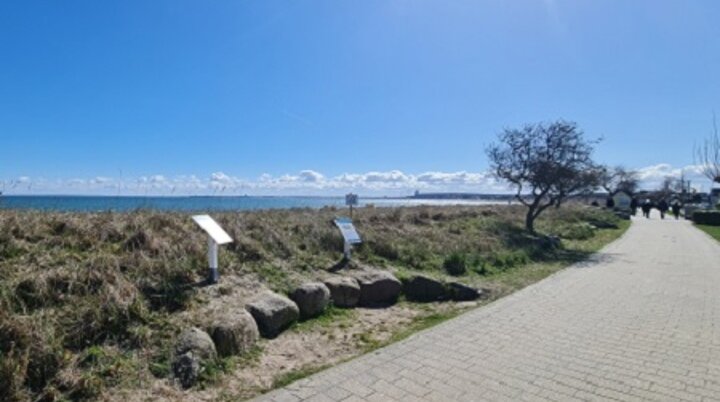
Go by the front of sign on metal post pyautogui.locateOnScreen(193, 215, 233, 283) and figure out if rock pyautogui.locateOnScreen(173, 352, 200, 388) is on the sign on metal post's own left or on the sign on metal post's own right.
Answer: on the sign on metal post's own right

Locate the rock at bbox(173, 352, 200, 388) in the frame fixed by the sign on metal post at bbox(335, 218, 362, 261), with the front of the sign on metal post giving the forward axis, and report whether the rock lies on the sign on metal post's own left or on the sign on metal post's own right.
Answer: on the sign on metal post's own right

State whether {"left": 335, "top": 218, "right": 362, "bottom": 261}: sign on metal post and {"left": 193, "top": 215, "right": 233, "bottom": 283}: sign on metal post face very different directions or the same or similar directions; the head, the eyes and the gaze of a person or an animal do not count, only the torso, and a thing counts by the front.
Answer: same or similar directions

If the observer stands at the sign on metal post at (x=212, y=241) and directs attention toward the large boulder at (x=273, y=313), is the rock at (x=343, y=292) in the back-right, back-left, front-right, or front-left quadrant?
front-left

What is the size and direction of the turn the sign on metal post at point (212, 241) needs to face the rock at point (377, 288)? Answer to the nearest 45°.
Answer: approximately 45° to its left

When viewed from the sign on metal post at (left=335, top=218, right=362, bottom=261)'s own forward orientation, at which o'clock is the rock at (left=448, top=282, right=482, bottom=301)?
The rock is roughly at 11 o'clock from the sign on metal post.

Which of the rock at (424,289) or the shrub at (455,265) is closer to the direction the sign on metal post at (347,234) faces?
the rock

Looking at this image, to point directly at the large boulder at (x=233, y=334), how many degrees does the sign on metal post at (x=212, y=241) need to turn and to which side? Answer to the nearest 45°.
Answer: approximately 45° to its right

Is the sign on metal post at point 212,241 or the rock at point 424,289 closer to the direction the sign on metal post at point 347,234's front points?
the rock

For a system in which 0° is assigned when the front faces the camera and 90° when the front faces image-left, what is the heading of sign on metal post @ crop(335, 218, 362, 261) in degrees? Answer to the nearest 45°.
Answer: approximately 315°

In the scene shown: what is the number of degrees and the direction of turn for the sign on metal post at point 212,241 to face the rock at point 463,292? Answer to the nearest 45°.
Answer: approximately 45° to its left

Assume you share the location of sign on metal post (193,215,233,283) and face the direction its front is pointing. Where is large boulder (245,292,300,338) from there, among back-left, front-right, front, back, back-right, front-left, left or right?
front

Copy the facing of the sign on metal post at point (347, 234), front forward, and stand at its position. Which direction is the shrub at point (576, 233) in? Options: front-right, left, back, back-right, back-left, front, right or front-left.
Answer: left

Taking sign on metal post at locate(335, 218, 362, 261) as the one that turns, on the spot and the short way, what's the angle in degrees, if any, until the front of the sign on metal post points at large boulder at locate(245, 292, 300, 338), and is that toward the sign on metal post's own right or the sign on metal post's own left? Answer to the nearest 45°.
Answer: approximately 45° to the sign on metal post's own right

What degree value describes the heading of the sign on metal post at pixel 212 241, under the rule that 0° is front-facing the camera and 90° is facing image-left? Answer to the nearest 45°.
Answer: approximately 315°

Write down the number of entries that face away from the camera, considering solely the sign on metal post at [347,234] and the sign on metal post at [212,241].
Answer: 0
